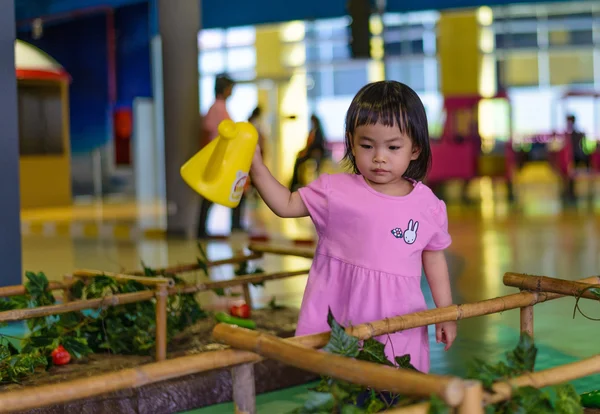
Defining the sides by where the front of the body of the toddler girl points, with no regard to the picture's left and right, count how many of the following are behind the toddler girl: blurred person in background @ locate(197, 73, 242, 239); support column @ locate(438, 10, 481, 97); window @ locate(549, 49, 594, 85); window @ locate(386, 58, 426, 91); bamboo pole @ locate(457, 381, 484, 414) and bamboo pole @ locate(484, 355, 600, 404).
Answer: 4

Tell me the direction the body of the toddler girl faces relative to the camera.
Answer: toward the camera

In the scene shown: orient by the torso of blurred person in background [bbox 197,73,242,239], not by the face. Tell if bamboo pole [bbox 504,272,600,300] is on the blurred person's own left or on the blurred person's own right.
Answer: on the blurred person's own right

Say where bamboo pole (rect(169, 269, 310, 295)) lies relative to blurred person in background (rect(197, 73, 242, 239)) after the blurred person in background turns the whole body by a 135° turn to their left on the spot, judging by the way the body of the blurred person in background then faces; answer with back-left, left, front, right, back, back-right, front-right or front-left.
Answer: back-left

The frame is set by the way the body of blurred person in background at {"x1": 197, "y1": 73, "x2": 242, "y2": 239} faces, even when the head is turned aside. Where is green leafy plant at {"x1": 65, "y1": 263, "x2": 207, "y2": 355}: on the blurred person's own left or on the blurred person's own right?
on the blurred person's own right

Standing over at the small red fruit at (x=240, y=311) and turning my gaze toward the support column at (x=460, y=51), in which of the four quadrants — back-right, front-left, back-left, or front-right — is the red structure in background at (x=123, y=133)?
front-left

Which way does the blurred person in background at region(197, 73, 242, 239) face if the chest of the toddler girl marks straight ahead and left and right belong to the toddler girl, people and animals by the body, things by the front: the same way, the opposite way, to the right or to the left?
to the left

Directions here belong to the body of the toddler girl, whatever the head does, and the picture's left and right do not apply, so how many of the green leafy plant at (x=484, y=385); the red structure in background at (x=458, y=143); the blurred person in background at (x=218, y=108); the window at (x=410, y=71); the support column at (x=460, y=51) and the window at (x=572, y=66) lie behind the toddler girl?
5

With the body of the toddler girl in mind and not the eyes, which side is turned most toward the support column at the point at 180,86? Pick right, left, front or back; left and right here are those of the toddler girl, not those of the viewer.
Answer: back

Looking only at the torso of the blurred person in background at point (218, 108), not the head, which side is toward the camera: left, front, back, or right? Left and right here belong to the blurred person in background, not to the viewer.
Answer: right

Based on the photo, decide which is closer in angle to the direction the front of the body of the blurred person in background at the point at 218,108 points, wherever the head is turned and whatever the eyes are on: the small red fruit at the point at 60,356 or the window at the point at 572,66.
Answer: the window
